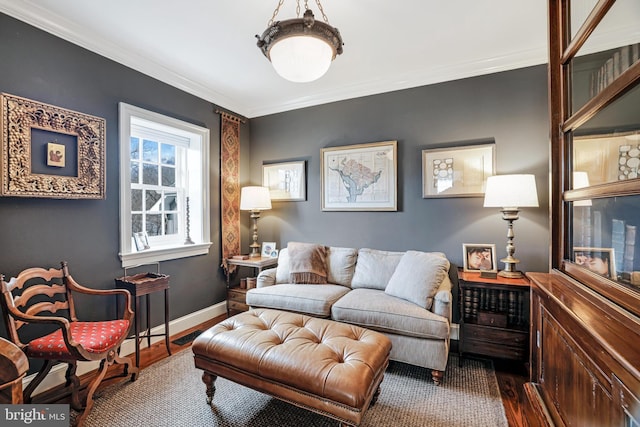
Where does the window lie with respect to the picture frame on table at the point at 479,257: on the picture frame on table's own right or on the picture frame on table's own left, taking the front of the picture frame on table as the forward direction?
on the picture frame on table's own right

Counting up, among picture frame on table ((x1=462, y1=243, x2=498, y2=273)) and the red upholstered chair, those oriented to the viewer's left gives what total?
0

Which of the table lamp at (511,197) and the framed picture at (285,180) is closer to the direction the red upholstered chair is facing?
the table lamp

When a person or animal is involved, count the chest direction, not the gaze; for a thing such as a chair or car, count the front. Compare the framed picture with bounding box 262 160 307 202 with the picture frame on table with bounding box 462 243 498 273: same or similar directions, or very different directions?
same or similar directions

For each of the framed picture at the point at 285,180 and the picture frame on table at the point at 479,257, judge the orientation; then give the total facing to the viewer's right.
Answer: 0

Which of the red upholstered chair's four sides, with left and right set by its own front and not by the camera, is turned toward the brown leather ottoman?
front

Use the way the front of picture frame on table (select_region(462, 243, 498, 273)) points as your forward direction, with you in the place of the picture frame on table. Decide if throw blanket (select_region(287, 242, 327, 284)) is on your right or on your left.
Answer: on your right

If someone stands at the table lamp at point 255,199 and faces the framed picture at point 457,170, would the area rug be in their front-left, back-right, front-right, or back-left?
front-right

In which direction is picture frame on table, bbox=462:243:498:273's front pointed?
toward the camera

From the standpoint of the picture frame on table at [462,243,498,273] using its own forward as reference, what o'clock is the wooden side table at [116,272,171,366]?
The wooden side table is roughly at 2 o'clock from the picture frame on table.

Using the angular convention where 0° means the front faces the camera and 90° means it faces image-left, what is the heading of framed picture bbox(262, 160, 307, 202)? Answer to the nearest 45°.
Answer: approximately 45°

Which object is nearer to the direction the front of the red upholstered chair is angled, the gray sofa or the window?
the gray sofa

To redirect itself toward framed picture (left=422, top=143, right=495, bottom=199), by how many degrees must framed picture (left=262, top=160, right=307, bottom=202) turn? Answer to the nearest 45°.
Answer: approximately 90° to its left

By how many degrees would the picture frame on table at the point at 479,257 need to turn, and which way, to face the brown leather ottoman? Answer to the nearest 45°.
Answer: approximately 45° to its right

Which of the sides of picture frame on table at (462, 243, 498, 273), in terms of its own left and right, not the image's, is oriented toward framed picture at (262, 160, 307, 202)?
right
